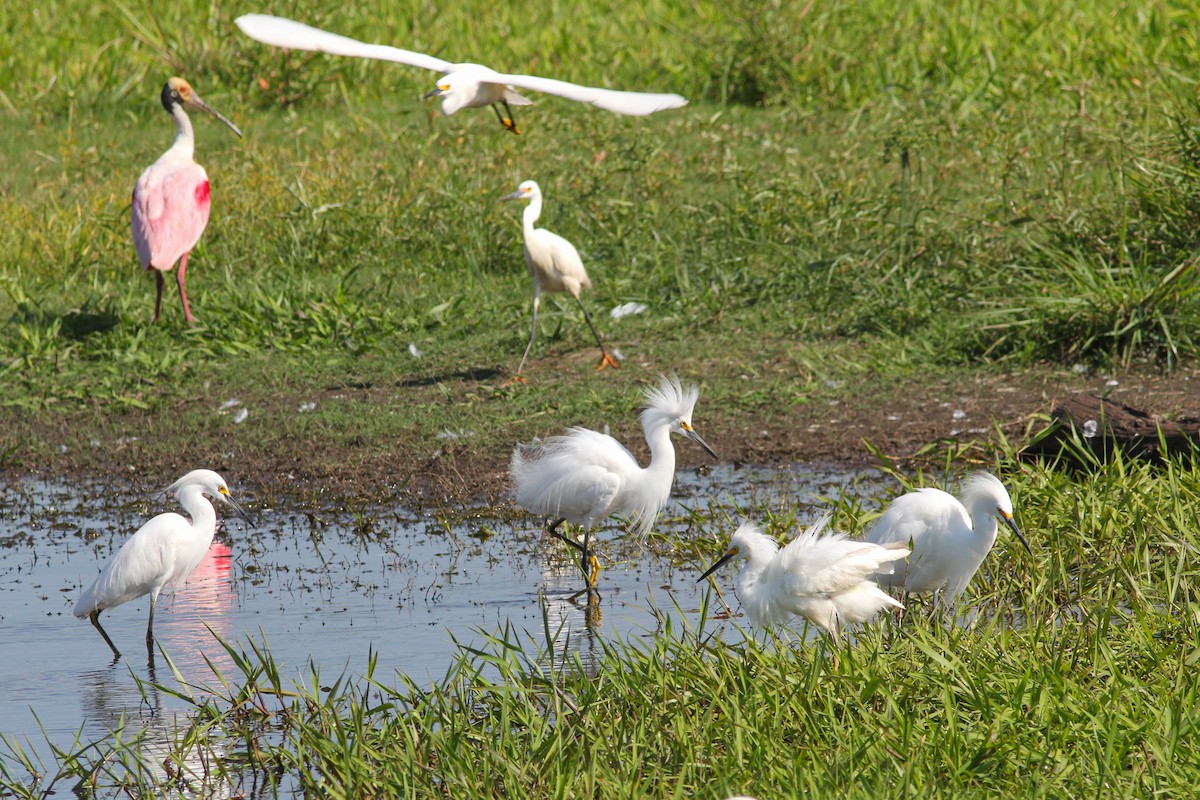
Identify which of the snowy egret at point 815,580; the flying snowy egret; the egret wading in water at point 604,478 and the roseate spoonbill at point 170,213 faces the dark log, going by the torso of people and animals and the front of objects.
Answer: the egret wading in water

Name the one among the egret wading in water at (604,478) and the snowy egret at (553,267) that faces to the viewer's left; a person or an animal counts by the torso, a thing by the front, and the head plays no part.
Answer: the snowy egret

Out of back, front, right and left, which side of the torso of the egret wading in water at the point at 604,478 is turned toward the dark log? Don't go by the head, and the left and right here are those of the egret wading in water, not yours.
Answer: front

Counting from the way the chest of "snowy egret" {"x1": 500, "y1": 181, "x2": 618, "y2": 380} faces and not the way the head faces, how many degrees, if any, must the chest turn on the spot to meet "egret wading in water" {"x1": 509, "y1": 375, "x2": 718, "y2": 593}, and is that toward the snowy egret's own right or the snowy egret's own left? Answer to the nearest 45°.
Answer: approximately 90° to the snowy egret's own left

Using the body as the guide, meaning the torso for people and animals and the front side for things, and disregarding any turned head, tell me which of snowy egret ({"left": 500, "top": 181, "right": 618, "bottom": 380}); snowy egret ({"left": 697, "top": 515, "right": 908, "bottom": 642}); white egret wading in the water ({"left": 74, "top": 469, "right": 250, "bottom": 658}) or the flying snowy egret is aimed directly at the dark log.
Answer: the white egret wading in the water

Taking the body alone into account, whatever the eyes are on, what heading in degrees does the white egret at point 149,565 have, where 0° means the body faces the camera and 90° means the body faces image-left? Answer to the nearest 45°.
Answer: approximately 270°

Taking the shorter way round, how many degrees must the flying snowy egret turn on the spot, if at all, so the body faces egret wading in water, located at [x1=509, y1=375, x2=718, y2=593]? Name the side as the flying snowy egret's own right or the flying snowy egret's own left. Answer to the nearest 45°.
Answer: approximately 45° to the flying snowy egret's own left

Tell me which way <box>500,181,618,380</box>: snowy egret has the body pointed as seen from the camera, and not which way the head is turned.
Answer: to the viewer's left

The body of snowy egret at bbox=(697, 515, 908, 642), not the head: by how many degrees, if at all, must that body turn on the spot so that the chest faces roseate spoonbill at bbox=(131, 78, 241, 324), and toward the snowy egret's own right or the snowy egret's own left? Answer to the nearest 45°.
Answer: approximately 45° to the snowy egret's own right

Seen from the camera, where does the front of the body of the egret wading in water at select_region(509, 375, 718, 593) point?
to the viewer's right

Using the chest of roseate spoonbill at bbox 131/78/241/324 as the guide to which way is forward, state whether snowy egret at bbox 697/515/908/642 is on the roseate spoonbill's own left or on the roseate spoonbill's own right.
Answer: on the roseate spoonbill's own right

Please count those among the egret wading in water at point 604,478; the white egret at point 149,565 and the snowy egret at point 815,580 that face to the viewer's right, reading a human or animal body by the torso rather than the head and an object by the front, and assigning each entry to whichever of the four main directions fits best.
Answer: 2
